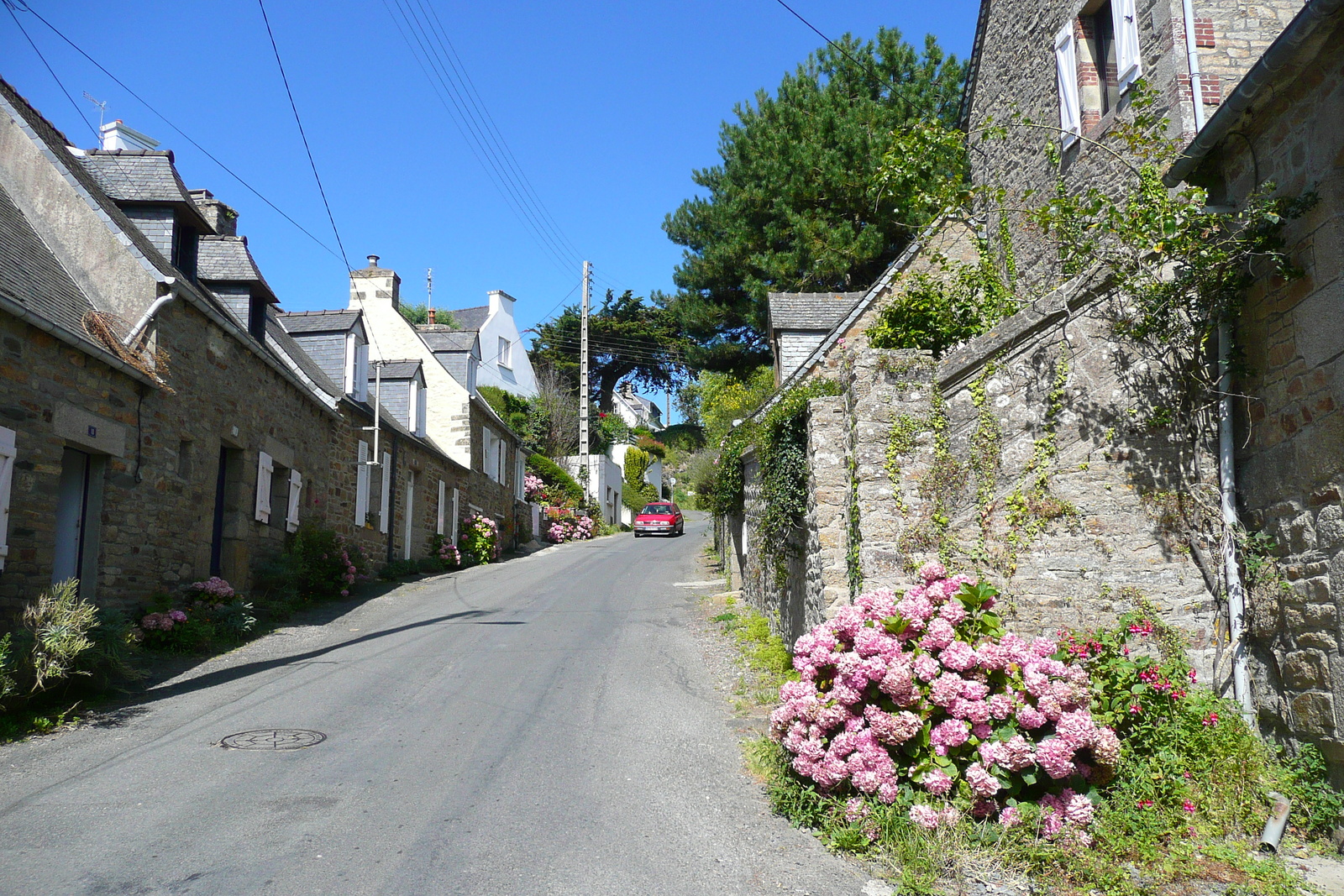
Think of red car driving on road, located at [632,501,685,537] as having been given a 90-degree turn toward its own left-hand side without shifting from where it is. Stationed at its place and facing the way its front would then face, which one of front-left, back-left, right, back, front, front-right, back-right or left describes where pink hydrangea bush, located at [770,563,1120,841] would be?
front-right

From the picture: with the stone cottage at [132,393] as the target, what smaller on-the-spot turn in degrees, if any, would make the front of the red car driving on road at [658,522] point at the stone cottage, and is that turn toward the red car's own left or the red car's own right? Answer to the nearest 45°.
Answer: approximately 45° to the red car's own left

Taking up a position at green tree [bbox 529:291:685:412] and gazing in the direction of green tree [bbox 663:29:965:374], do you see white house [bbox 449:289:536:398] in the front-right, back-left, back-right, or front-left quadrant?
front-right

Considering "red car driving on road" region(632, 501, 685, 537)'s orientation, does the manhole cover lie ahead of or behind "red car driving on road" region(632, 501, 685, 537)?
ahead

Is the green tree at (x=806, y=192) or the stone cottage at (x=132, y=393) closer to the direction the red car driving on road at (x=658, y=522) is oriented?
the stone cottage
